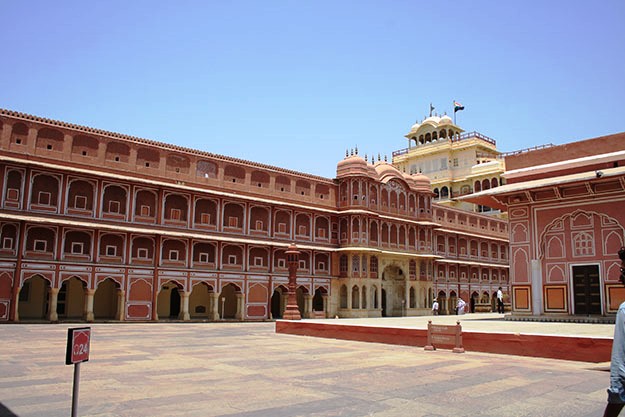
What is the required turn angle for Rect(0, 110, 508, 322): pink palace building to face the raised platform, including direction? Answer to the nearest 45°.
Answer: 0° — it already faces it

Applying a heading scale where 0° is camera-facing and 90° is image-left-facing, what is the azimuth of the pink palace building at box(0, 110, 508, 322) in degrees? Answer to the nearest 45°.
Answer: approximately 315°

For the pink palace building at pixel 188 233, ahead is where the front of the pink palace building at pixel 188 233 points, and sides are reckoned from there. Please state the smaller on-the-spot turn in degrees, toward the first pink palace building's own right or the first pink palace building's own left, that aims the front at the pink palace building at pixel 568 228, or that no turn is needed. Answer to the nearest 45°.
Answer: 0° — it already faces it

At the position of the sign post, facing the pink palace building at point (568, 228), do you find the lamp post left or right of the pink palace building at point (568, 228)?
left

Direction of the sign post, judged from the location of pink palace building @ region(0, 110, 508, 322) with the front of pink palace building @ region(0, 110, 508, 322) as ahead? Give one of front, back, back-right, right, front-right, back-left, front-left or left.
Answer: front-right
